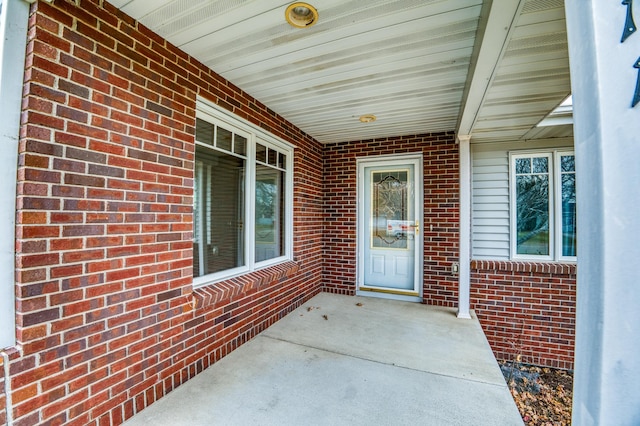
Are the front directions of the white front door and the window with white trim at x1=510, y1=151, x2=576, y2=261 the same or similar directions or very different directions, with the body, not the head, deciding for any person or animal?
same or similar directions

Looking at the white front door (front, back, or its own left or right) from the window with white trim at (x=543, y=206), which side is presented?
left

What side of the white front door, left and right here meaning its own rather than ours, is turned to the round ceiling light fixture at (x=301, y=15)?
front

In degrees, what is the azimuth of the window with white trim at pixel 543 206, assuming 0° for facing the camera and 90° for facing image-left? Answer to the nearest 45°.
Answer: approximately 0°

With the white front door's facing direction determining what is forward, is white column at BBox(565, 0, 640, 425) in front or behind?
in front

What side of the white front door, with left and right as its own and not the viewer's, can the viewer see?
front

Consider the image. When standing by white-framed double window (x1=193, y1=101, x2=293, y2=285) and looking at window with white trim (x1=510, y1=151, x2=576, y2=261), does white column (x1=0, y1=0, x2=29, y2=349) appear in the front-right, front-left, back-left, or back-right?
back-right

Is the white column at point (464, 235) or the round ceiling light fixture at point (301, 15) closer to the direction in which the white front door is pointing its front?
the round ceiling light fixture

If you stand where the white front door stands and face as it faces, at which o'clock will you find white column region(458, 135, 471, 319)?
The white column is roughly at 10 o'clock from the white front door.

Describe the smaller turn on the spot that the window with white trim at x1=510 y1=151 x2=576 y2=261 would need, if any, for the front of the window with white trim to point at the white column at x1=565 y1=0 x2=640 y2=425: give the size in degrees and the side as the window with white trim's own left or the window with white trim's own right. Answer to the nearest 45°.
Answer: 0° — it already faces it

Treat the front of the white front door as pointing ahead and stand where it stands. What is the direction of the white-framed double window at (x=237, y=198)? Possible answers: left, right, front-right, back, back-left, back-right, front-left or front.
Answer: front-right
